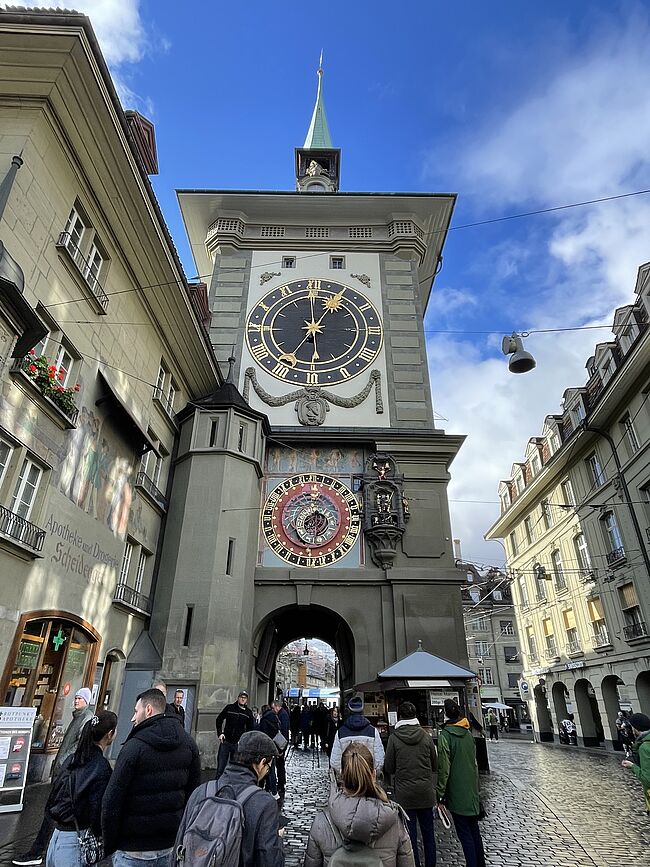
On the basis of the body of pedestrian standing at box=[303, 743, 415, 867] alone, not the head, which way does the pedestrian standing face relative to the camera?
away from the camera

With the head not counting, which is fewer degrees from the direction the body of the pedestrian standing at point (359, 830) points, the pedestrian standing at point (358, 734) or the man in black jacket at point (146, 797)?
the pedestrian standing

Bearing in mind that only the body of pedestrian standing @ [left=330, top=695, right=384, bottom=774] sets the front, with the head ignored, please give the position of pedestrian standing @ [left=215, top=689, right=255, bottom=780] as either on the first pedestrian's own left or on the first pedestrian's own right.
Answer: on the first pedestrian's own left

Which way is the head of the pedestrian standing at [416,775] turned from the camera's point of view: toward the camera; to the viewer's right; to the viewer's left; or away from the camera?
away from the camera

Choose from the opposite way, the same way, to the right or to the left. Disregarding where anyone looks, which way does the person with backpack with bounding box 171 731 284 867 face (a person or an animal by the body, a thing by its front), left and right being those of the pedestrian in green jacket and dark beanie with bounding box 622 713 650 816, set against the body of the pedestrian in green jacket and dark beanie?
to the right

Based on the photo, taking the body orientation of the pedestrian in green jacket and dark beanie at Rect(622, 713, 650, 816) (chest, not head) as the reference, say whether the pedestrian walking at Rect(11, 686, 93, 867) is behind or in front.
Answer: in front

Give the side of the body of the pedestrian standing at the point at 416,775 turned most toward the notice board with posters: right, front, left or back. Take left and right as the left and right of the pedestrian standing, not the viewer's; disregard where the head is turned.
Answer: left

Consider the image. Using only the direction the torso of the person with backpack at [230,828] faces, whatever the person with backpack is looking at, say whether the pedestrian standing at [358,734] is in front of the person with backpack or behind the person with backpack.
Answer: in front

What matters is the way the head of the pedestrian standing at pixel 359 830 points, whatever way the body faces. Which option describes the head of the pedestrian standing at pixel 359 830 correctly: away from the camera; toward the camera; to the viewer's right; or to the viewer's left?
away from the camera

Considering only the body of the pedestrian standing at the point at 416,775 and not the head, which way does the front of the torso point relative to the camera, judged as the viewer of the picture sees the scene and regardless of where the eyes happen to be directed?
away from the camera

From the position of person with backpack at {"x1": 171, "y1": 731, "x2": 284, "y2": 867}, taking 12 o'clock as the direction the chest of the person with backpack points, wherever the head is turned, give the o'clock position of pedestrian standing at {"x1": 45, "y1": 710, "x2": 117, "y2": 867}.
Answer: The pedestrian standing is roughly at 9 o'clock from the person with backpack.

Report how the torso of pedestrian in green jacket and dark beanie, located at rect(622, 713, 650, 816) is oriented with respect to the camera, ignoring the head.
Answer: to the viewer's left

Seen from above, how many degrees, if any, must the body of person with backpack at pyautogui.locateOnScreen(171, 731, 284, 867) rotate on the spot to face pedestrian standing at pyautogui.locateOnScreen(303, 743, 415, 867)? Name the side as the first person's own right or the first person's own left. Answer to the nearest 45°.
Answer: approximately 45° to the first person's own right

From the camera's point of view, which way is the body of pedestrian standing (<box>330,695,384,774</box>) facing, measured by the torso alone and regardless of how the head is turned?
away from the camera

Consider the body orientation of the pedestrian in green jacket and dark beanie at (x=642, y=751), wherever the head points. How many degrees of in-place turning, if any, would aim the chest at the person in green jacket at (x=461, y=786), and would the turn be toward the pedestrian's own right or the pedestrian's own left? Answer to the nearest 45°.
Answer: approximately 45° to the pedestrian's own left

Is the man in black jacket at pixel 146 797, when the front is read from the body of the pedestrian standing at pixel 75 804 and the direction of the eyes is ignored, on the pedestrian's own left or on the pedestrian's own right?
on the pedestrian's own right

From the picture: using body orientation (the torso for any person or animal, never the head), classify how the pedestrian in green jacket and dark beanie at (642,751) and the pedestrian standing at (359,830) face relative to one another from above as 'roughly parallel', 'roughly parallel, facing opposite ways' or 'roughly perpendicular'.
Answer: roughly perpendicular

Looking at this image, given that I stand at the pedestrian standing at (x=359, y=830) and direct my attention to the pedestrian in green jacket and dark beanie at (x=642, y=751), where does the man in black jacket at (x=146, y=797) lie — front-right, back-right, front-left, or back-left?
back-left

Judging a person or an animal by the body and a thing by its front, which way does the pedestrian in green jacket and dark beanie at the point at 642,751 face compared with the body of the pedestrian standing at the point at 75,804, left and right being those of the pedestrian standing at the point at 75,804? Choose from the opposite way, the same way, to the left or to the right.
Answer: to the left
